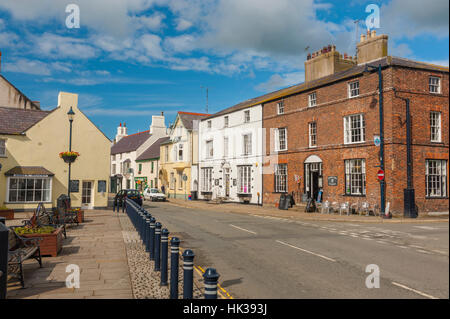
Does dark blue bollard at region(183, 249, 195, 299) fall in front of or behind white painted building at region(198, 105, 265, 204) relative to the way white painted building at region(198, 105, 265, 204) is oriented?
in front

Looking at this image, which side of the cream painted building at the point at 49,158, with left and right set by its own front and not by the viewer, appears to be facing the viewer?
front

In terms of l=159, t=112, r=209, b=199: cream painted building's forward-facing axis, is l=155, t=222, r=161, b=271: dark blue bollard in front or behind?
in front

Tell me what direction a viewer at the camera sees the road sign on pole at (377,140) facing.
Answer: facing the viewer

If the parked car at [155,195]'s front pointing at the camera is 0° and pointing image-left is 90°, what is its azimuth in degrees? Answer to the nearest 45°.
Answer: approximately 315°

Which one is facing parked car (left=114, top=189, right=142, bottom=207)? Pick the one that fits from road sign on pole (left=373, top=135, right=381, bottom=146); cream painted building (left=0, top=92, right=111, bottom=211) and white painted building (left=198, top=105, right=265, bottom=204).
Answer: the white painted building

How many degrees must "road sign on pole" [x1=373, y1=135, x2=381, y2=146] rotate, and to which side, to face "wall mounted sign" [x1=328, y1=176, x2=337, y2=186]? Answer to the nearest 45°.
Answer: approximately 135° to its right

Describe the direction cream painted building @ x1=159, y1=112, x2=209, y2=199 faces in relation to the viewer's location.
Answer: facing the viewer and to the left of the viewer

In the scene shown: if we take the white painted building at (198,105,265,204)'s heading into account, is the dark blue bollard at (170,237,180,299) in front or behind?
in front

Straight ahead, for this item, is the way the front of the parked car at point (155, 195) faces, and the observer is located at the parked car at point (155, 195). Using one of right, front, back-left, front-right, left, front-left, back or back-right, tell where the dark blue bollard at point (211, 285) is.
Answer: front-right
